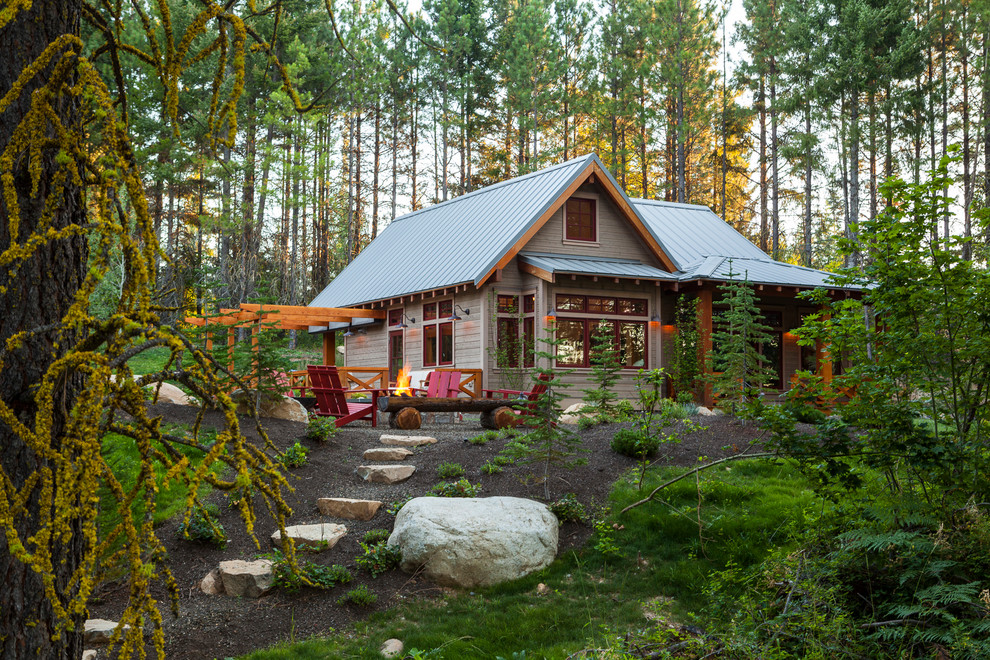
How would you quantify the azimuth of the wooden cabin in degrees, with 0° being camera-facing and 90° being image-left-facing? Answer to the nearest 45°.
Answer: approximately 315°

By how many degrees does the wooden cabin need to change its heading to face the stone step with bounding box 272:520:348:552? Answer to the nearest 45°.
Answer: approximately 45° to its right

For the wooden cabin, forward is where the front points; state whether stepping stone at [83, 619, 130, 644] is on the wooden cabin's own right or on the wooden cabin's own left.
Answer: on the wooden cabin's own right

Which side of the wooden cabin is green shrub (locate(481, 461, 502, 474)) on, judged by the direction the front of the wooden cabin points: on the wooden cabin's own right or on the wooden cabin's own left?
on the wooden cabin's own right

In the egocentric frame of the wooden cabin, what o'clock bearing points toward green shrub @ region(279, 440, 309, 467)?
The green shrub is roughly at 2 o'clock from the wooden cabin.

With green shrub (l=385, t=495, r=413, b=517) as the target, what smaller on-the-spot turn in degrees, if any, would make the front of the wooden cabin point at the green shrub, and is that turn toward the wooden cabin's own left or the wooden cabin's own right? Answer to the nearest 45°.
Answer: approximately 45° to the wooden cabin's own right

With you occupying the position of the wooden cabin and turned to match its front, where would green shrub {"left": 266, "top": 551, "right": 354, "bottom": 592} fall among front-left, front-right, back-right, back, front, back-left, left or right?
front-right

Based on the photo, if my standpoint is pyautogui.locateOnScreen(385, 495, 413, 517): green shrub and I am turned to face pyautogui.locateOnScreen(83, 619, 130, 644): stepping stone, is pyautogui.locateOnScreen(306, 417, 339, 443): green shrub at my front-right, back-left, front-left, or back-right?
back-right

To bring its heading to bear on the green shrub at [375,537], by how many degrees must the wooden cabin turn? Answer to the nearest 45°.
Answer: approximately 45° to its right

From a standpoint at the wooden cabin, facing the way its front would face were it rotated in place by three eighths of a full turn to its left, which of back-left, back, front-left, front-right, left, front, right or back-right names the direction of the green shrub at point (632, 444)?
back

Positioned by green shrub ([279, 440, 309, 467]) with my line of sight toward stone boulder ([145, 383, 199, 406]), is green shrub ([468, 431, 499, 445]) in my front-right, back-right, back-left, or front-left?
back-right

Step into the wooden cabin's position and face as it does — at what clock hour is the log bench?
The log bench is roughly at 2 o'clock from the wooden cabin.

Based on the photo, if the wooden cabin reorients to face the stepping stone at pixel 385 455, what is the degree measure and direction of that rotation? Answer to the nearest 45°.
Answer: approximately 45° to its right

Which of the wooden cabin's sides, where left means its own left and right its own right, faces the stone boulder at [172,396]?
right

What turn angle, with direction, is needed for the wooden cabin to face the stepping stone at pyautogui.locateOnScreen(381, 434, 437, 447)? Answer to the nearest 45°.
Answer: approximately 45° to its right
